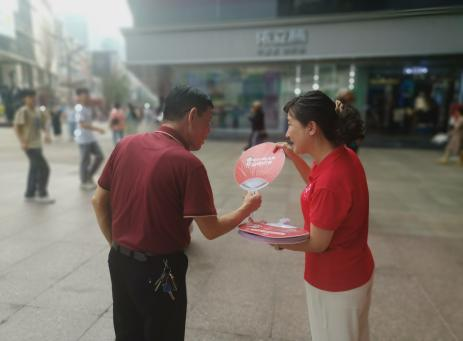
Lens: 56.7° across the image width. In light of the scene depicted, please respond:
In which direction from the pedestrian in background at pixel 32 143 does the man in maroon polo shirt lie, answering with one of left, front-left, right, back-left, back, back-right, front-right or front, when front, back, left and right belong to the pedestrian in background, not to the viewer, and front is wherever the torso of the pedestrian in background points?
front-right

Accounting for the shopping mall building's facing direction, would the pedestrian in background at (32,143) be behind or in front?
in front

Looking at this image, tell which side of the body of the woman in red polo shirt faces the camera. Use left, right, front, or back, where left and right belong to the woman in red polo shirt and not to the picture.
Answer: left

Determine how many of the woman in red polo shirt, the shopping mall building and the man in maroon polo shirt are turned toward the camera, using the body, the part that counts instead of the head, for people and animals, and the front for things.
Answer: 1

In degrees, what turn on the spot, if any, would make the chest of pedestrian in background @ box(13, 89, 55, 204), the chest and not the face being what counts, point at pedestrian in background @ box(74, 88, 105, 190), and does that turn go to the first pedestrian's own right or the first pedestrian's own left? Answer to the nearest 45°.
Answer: approximately 90° to the first pedestrian's own left

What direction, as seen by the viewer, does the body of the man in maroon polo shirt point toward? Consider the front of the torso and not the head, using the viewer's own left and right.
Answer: facing away from the viewer and to the right of the viewer

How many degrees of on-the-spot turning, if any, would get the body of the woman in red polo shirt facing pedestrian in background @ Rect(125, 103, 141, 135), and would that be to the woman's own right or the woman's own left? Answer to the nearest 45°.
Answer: approximately 45° to the woman's own right

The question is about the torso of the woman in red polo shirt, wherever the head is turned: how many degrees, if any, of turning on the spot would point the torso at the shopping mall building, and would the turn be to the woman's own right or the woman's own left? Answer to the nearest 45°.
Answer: approximately 90° to the woman's own right

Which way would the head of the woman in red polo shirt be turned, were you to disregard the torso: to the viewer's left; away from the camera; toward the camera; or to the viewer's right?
to the viewer's left

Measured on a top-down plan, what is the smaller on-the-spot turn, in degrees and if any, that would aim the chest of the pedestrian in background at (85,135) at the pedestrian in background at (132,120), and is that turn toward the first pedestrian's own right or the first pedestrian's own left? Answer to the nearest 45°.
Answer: approximately 90° to the first pedestrian's own left

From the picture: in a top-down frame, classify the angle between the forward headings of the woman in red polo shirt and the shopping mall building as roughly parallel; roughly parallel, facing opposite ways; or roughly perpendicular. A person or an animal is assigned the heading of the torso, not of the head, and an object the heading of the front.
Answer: roughly perpendicular

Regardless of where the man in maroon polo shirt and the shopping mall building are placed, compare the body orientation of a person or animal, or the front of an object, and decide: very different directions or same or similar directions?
very different directions
